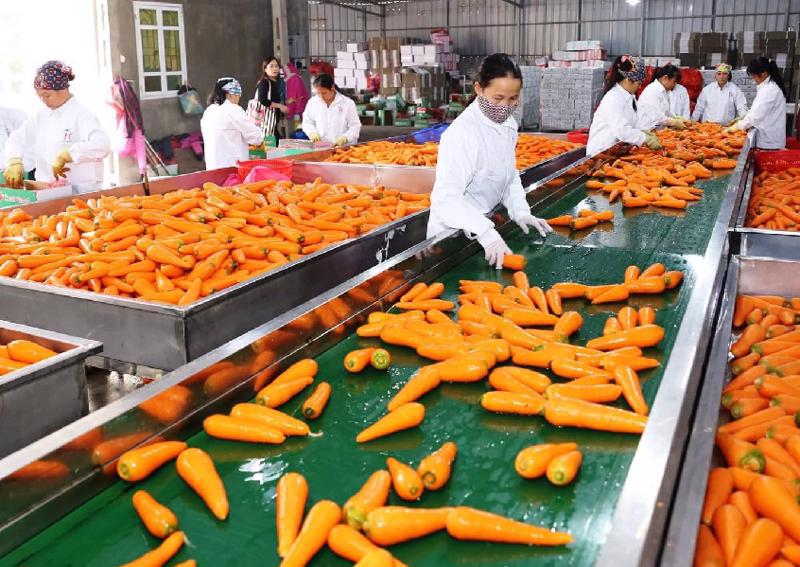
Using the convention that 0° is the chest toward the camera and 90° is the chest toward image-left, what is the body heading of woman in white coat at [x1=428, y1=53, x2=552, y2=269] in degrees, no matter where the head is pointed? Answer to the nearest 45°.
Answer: approximately 315°

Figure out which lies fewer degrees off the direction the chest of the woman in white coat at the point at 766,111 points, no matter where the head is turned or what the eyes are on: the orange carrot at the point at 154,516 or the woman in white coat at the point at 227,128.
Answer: the woman in white coat

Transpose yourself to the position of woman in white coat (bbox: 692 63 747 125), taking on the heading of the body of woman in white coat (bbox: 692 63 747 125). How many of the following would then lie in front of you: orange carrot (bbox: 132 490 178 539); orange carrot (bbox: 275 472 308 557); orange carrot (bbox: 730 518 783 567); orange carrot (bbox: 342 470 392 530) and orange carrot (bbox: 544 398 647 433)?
5

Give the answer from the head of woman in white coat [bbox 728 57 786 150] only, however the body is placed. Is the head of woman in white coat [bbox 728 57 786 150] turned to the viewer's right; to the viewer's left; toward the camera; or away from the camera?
to the viewer's left

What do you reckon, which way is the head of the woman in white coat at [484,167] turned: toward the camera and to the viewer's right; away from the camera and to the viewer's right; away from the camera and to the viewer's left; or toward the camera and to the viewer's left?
toward the camera and to the viewer's right

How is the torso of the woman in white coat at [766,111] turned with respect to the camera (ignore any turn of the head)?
to the viewer's left
